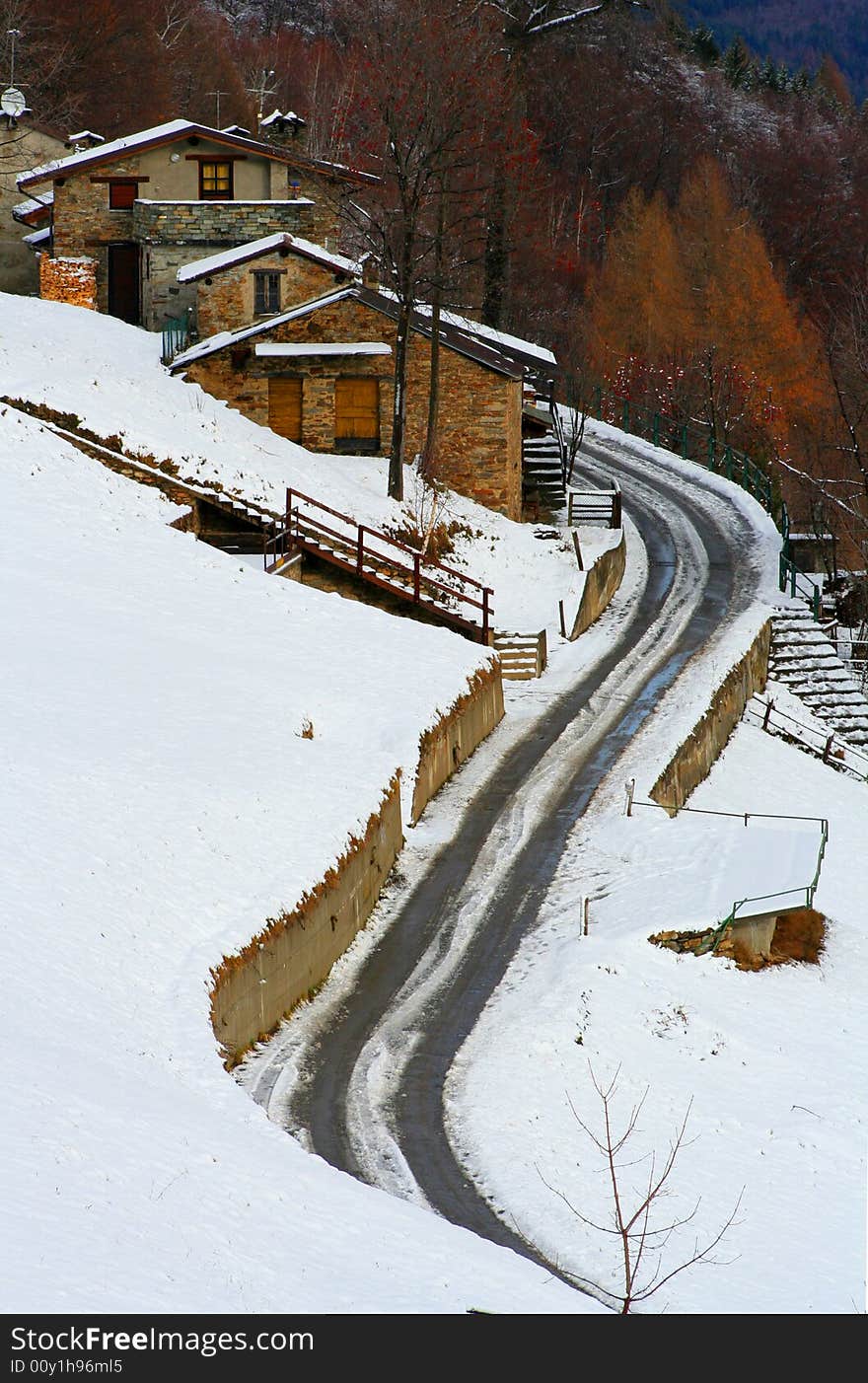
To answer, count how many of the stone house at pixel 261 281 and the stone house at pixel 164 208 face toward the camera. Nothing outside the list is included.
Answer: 2

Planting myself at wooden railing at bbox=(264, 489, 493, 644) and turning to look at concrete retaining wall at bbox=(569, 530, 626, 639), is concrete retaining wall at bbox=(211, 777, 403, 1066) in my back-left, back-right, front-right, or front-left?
back-right

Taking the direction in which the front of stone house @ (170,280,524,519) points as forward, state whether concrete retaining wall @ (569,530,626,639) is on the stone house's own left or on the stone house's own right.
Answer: on the stone house's own left

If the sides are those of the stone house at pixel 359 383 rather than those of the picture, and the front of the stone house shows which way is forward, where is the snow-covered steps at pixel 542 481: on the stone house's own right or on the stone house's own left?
on the stone house's own left

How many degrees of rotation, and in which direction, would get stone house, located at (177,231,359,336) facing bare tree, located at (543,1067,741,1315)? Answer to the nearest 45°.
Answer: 0° — it already faces it

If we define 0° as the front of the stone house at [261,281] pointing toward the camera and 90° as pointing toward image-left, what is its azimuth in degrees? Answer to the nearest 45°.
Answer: approximately 0°
